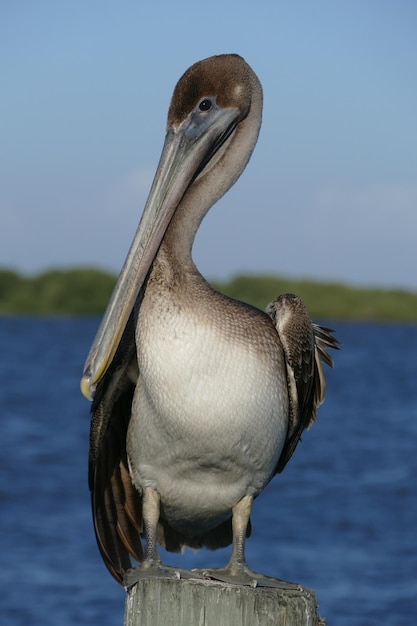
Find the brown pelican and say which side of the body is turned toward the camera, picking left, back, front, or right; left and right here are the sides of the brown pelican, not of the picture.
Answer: front
